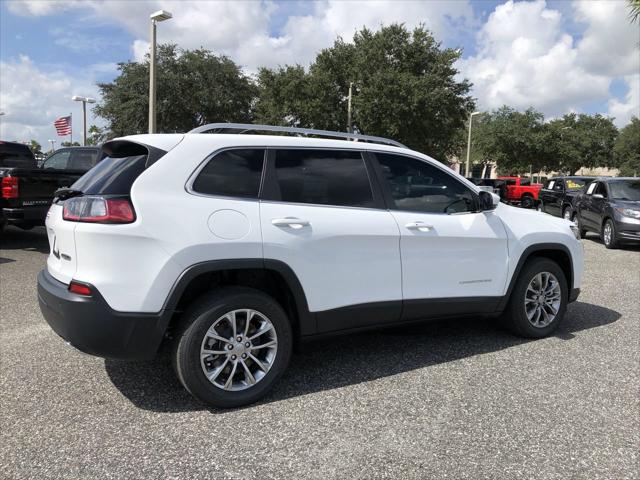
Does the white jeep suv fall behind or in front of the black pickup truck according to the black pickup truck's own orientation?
behind

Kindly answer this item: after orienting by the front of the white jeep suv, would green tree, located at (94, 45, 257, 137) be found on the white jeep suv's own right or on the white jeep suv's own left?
on the white jeep suv's own left

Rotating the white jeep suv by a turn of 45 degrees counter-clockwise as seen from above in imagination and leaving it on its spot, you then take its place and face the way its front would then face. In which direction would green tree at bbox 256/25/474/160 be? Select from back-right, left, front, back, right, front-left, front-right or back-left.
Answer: front

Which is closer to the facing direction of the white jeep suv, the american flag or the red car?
the red car

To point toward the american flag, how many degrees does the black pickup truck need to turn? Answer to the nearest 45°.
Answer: approximately 45° to its right

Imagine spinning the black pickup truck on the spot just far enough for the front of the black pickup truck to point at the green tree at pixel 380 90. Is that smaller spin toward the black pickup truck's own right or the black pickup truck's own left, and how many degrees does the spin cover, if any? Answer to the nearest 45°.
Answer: approximately 90° to the black pickup truck's own right

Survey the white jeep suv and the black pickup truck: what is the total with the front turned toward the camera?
0

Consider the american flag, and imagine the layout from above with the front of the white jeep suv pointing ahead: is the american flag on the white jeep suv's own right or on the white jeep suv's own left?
on the white jeep suv's own left

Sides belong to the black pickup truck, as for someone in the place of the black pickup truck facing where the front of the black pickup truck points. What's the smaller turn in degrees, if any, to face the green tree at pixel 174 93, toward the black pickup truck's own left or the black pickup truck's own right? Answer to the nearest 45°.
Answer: approximately 45° to the black pickup truck's own right

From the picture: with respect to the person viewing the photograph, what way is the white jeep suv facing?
facing away from the viewer and to the right of the viewer

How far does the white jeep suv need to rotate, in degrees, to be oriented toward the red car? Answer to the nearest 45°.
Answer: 0° — it already faces it
